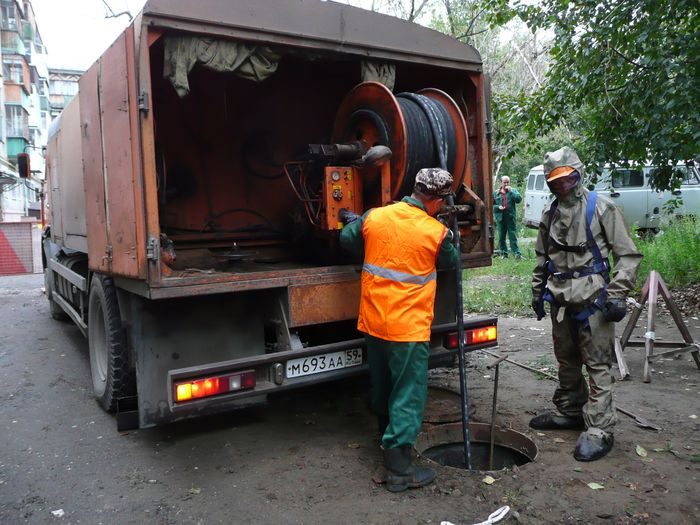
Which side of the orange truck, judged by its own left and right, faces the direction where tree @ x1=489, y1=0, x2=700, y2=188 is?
right

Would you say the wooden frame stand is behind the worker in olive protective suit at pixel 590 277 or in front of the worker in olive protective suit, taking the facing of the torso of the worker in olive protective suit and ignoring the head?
behind

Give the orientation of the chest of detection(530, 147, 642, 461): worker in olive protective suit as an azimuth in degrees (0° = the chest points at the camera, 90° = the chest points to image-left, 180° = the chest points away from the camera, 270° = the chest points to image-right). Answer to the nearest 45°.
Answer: approximately 45°

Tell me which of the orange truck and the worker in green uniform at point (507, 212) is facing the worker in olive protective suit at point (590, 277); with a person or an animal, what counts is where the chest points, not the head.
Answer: the worker in green uniform at point (507, 212)

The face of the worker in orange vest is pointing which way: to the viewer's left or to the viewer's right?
to the viewer's right

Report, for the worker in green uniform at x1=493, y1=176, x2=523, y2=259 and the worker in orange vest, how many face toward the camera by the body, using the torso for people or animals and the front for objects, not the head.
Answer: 1

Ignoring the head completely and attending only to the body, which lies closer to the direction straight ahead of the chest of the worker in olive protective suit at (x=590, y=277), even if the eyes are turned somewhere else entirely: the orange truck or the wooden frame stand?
the orange truck

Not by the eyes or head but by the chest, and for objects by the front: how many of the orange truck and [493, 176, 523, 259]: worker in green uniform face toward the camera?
1

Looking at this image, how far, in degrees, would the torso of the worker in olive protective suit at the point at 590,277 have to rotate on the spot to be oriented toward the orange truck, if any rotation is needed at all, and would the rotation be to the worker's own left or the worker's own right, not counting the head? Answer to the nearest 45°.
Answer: approximately 45° to the worker's own right
